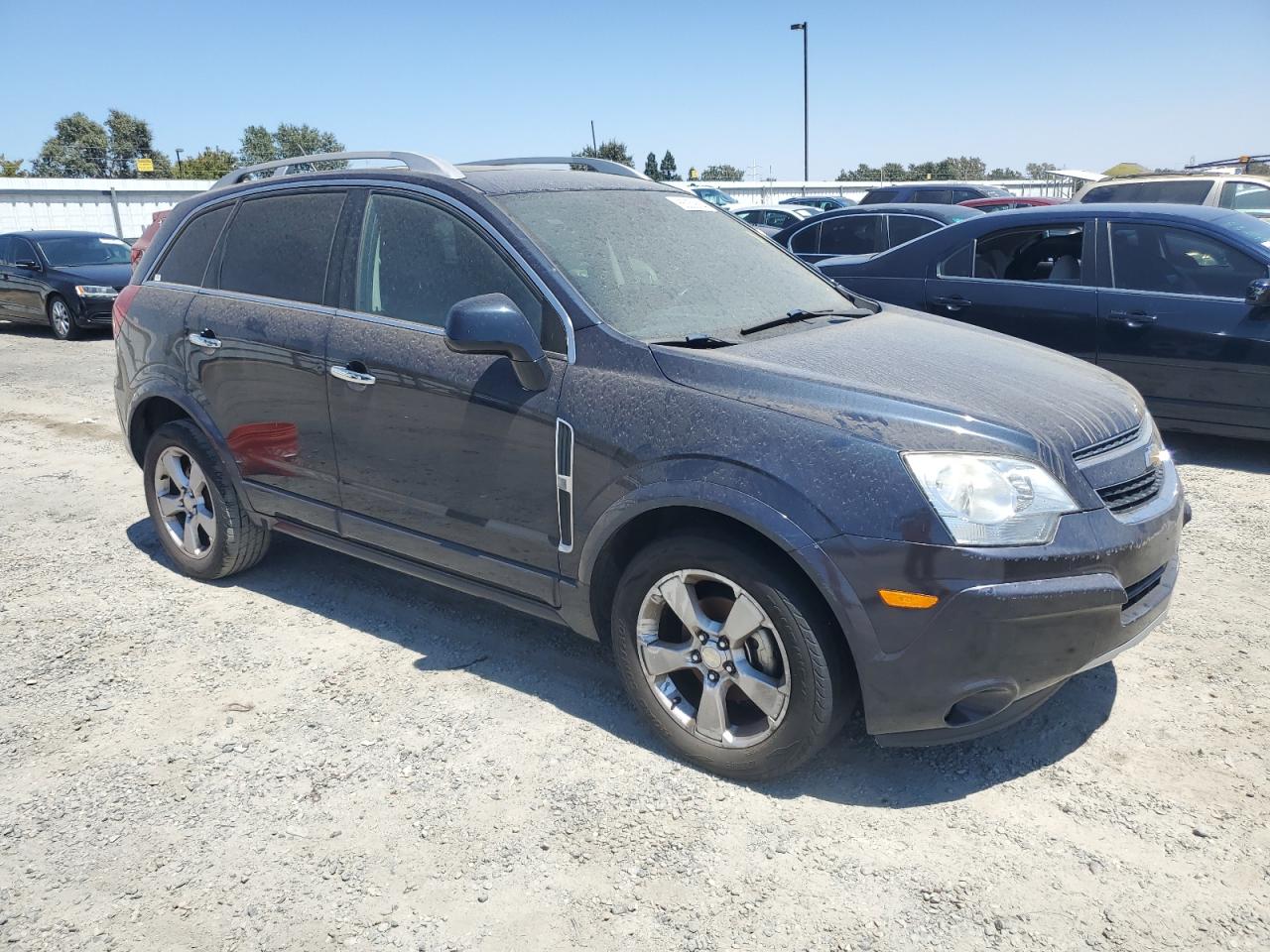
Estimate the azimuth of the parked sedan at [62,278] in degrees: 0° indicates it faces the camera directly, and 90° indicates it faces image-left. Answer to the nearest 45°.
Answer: approximately 315°

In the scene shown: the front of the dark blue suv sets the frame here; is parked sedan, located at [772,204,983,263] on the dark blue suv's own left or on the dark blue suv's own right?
on the dark blue suv's own left

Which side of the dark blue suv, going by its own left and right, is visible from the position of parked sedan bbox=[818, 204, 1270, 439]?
left

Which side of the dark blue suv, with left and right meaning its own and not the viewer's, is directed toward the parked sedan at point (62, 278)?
back

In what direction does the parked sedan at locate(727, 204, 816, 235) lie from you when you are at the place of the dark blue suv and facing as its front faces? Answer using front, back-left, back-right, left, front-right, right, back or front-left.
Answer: back-left

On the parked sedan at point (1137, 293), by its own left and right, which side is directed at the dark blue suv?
right

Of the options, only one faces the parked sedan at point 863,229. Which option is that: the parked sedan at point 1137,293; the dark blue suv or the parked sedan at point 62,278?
the parked sedan at point 62,278

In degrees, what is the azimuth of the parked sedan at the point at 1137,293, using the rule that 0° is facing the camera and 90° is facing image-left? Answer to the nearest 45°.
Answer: approximately 270°

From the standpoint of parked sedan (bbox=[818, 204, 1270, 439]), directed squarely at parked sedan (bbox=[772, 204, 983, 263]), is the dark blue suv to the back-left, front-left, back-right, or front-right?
back-left
